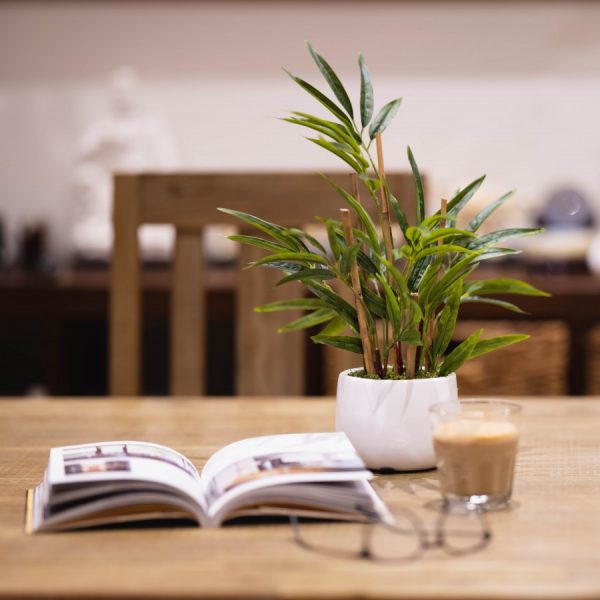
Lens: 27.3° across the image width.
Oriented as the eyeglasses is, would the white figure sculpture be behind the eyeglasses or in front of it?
behind

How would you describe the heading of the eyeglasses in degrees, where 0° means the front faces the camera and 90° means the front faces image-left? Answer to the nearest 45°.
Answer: approximately 315°

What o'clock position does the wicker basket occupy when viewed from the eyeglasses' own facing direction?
The wicker basket is roughly at 8 o'clock from the eyeglasses.
